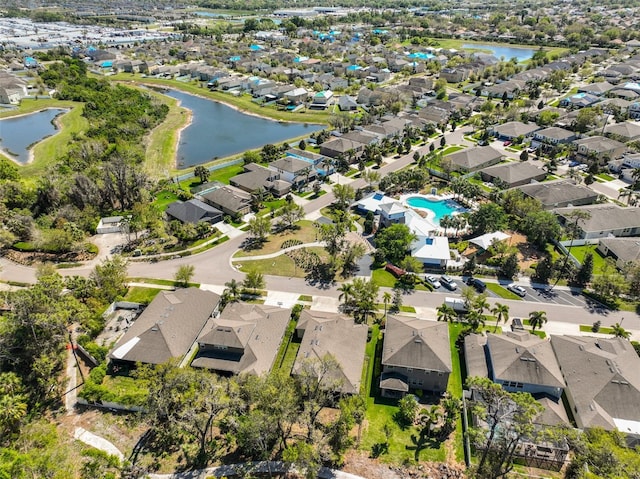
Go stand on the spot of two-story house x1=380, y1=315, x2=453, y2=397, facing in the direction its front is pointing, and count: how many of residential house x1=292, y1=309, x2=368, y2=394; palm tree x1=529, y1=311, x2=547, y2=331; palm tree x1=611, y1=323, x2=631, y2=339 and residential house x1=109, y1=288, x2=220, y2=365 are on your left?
2

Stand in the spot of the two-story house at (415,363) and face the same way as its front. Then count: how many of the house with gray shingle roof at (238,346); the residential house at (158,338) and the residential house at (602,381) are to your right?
1

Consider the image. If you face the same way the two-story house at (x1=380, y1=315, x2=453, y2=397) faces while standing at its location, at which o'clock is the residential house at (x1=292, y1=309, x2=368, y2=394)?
The residential house is roughly at 9 o'clock from the two-story house.

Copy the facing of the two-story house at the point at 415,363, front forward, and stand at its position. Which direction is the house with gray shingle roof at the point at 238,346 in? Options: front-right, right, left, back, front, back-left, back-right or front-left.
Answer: left

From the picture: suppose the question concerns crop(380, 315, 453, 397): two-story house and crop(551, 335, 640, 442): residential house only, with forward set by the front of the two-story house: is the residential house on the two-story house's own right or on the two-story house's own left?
on the two-story house's own right

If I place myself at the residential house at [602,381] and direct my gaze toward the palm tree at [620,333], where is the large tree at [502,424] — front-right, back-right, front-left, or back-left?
back-left

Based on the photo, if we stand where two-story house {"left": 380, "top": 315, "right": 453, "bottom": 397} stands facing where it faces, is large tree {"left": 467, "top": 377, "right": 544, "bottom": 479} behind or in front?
behind

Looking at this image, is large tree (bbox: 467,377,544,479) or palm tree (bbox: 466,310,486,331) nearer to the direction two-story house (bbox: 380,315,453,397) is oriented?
the palm tree

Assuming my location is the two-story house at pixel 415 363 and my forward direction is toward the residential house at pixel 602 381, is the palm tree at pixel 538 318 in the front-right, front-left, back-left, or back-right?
front-left

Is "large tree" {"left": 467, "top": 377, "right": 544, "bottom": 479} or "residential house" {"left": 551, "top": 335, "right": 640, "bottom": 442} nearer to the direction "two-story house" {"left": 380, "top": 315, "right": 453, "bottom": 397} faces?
the residential house

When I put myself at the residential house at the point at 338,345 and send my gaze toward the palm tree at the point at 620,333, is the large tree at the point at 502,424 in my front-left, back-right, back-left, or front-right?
front-right

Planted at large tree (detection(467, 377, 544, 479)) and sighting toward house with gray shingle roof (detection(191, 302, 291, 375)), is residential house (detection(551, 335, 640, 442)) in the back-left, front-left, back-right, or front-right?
back-right

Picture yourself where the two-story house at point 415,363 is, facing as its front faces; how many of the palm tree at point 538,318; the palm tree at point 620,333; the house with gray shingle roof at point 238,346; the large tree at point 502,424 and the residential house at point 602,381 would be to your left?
1

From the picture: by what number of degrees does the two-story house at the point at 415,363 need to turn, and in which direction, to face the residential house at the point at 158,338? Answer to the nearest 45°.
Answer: approximately 90° to its left

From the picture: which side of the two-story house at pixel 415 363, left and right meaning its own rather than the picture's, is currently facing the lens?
back

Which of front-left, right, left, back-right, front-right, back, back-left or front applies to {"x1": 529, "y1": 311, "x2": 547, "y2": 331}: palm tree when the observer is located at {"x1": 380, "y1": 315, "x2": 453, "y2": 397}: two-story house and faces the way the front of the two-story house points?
front-right
